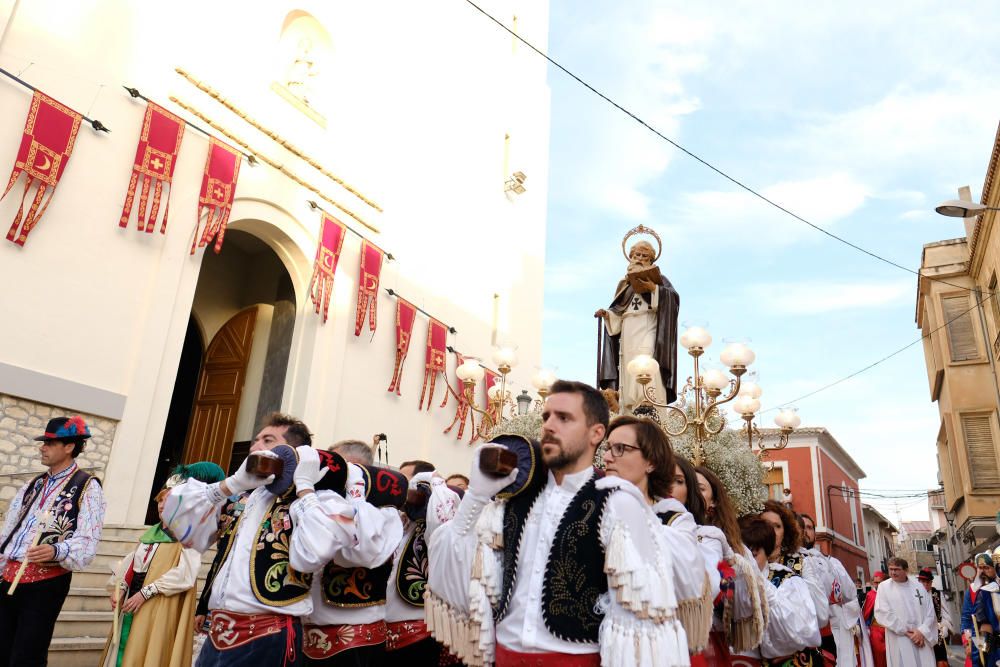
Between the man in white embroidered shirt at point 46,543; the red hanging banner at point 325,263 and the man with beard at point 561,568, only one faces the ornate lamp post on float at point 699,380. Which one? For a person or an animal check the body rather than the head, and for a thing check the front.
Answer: the red hanging banner

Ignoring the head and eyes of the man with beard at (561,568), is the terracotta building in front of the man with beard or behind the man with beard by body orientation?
behind

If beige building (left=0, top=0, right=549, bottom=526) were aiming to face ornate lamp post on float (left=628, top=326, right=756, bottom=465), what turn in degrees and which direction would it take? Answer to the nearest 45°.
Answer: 0° — it already faces it

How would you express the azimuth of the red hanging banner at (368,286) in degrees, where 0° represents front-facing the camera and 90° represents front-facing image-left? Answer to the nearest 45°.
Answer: approximately 315°

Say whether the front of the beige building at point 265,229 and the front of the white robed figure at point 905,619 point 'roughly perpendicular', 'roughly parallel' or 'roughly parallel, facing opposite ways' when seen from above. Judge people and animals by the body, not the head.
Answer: roughly perpendicular

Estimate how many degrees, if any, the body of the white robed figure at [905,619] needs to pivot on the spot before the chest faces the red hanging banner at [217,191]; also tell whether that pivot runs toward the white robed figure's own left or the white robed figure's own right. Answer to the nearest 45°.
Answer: approximately 45° to the white robed figure's own right

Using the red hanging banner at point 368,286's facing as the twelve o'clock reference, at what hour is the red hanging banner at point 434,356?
the red hanging banner at point 434,356 is roughly at 9 o'clock from the red hanging banner at point 368,286.

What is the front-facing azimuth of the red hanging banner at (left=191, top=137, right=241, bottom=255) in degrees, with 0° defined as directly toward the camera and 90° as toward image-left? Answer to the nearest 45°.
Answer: approximately 315°

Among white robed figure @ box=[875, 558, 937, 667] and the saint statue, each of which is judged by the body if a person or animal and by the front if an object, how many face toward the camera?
2

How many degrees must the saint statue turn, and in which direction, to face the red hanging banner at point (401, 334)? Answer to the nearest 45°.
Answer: approximately 135° to its right
